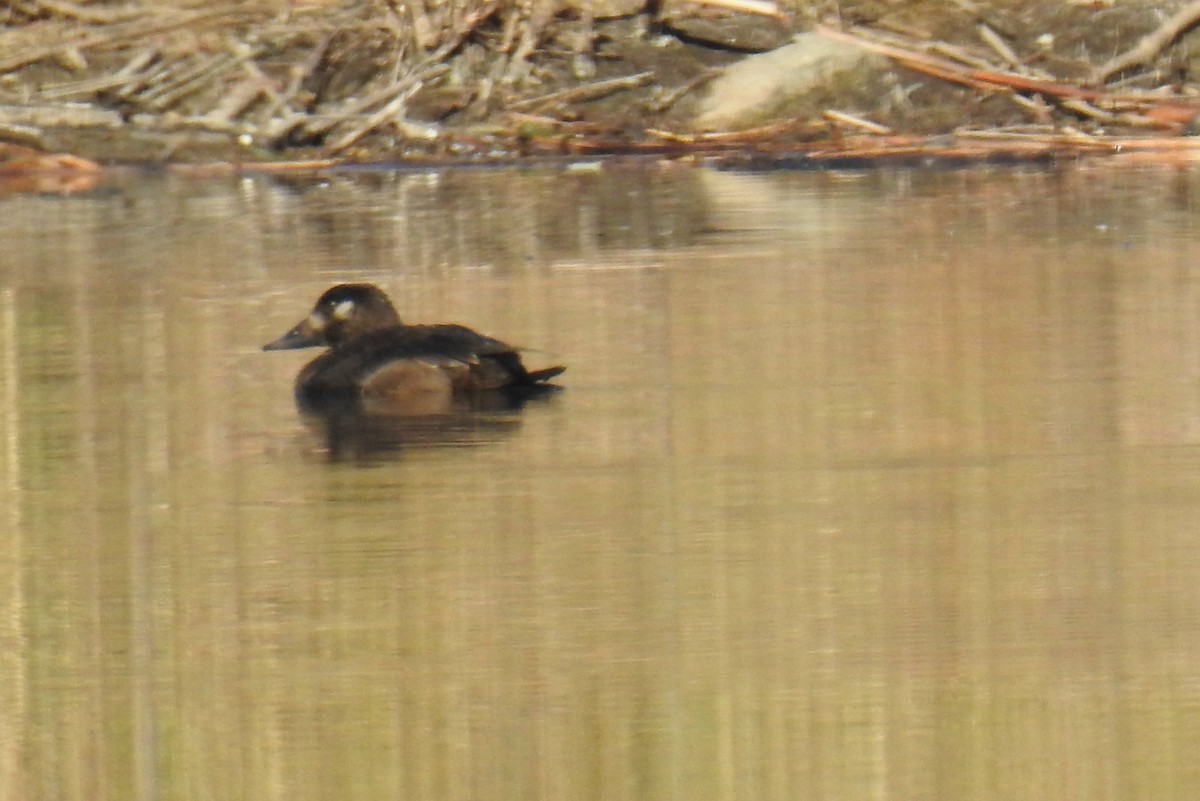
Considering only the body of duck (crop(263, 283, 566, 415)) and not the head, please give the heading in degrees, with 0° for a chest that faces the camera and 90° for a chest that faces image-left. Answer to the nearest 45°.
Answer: approximately 90°

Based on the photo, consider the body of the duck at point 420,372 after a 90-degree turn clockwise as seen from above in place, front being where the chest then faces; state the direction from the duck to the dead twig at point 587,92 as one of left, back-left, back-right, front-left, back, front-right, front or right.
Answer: front

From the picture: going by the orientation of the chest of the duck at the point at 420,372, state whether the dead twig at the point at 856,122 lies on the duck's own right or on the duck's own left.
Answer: on the duck's own right

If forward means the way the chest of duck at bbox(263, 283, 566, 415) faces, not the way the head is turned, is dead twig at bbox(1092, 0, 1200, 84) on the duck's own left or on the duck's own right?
on the duck's own right

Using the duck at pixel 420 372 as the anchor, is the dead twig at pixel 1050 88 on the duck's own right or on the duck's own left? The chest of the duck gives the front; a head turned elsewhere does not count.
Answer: on the duck's own right
